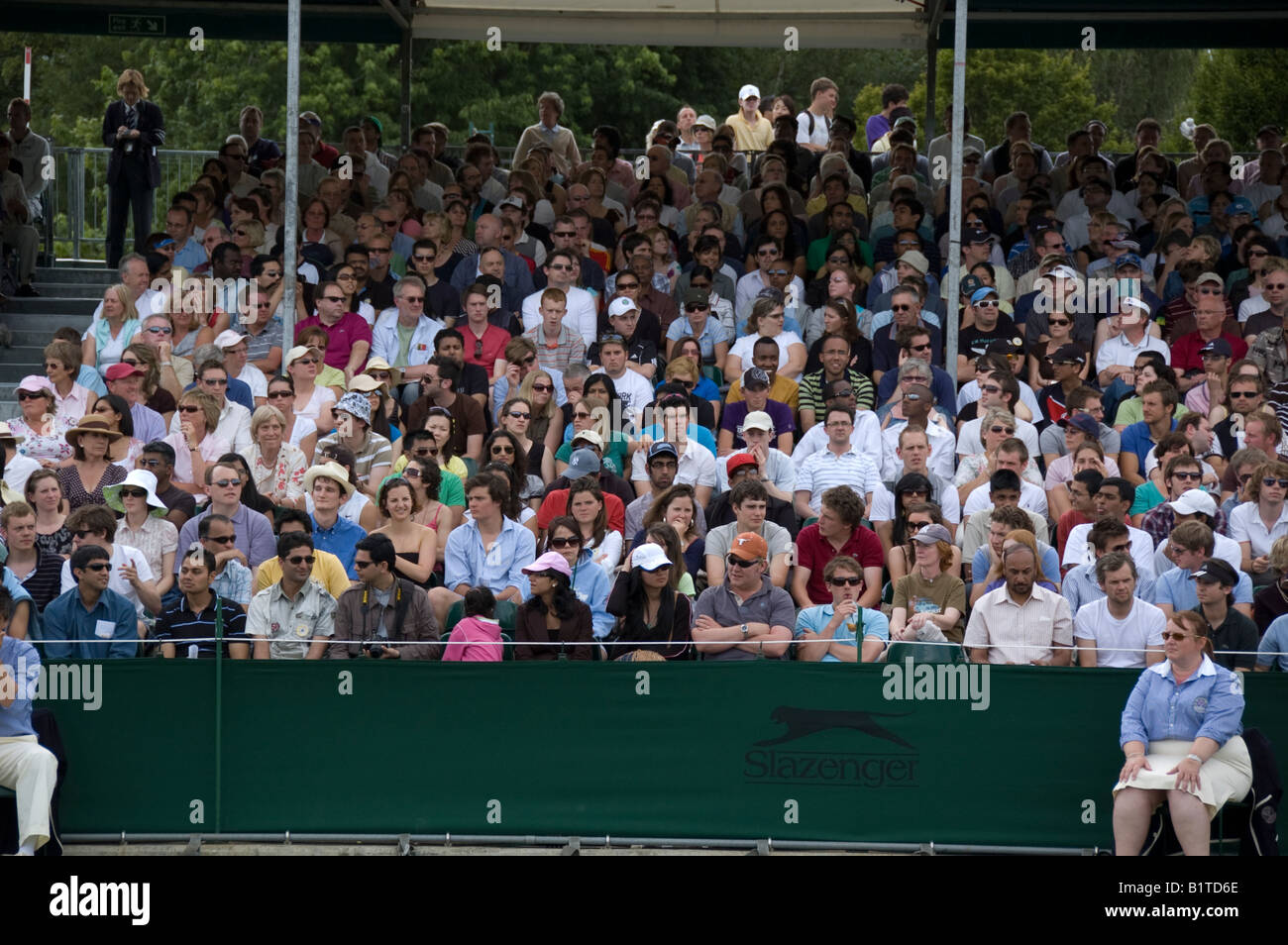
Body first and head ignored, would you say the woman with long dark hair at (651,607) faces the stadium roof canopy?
no

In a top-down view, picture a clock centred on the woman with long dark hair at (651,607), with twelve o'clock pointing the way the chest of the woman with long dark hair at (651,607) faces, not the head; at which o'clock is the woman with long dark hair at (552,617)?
the woman with long dark hair at (552,617) is roughly at 3 o'clock from the woman with long dark hair at (651,607).

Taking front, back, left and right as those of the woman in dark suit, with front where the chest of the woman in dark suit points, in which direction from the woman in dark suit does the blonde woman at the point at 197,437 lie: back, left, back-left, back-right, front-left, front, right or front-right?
front

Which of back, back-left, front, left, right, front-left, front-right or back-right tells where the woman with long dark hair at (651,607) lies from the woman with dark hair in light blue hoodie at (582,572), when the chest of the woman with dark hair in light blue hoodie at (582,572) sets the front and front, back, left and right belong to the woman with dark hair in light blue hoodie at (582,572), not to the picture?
front-left

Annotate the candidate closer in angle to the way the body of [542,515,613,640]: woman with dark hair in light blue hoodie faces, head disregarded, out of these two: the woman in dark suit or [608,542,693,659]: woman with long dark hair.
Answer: the woman with long dark hair

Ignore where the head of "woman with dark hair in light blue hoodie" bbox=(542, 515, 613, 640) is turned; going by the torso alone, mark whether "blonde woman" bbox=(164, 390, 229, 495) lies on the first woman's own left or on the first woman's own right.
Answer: on the first woman's own right

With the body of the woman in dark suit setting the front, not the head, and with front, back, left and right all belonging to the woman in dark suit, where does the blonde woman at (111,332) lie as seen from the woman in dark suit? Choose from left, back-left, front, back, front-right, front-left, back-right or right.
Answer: front

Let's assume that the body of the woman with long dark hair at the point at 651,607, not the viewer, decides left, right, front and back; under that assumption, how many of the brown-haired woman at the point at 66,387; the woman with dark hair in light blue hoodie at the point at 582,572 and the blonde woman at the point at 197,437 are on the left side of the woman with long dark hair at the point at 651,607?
0

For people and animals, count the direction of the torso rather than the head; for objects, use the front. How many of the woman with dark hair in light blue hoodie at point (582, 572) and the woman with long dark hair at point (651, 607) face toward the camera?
2

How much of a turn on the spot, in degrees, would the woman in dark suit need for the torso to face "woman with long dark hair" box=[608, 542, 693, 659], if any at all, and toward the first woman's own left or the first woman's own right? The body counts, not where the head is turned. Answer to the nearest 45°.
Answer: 0° — they already face them

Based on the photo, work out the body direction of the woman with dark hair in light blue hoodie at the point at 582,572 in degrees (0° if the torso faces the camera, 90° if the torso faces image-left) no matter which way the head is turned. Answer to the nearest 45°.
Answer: approximately 0°

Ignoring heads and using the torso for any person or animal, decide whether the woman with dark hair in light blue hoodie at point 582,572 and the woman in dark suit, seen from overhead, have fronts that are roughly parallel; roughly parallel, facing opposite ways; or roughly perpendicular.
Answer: roughly parallel

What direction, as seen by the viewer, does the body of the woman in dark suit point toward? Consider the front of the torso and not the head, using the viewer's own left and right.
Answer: facing the viewer

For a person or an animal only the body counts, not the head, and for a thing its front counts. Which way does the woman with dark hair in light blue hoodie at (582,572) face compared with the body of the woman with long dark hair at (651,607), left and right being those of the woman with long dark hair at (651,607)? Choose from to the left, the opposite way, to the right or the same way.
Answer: the same way

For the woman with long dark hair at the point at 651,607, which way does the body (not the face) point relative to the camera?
toward the camera

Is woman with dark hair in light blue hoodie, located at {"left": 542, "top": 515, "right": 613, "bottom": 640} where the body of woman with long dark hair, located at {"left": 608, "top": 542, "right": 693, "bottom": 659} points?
no

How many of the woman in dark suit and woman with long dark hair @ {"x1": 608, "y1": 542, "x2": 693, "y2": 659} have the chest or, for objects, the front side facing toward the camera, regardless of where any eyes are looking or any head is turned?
2
